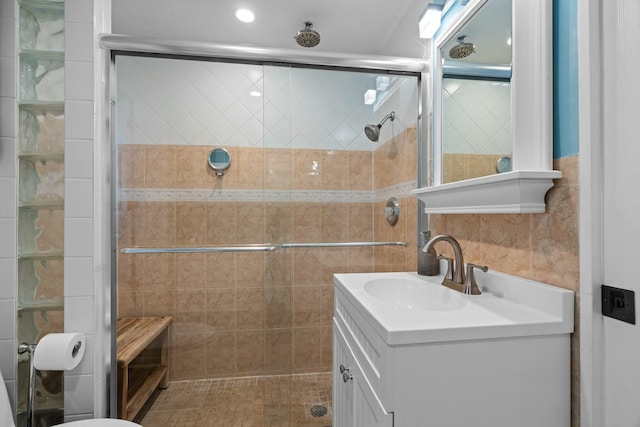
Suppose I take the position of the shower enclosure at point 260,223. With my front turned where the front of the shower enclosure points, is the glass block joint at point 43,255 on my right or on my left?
on my right

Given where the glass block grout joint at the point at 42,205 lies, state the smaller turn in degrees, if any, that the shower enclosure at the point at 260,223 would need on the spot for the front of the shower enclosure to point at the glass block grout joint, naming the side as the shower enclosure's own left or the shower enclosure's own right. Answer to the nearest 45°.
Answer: approximately 90° to the shower enclosure's own right

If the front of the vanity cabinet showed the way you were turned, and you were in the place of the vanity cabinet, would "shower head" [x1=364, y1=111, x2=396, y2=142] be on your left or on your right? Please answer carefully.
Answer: on your right

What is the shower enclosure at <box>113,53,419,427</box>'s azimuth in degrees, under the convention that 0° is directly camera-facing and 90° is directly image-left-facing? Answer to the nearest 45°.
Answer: approximately 0°

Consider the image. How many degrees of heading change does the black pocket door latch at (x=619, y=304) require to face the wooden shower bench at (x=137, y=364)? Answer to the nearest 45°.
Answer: approximately 45° to its right

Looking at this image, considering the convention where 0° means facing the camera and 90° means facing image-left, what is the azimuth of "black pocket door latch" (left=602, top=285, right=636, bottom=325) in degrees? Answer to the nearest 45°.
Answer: approximately 45°
